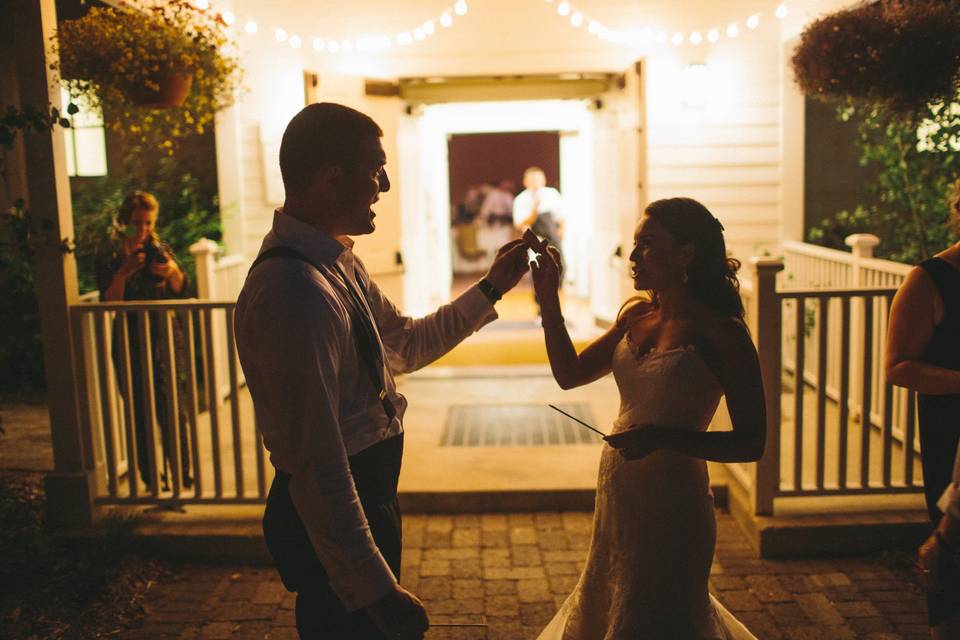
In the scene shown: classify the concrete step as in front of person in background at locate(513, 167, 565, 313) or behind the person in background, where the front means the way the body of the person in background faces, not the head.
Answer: in front

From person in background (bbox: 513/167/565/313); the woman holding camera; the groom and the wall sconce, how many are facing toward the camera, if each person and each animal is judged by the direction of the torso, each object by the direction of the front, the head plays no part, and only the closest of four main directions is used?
3

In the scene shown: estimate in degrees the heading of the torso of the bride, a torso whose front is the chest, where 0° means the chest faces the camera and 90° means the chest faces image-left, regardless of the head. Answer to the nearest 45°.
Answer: approximately 45°

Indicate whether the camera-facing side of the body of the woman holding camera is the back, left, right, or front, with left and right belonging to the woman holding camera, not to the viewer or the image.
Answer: front

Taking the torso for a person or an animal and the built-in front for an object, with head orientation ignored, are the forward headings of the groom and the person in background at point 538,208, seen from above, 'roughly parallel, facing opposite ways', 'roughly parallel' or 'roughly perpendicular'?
roughly perpendicular

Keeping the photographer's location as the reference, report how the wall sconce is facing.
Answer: facing the viewer

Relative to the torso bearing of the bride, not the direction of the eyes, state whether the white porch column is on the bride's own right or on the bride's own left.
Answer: on the bride's own right

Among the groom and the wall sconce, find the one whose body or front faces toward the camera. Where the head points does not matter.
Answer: the wall sconce

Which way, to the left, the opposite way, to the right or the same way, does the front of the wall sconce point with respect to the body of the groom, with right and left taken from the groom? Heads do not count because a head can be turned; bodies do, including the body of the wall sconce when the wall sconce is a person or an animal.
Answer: to the right

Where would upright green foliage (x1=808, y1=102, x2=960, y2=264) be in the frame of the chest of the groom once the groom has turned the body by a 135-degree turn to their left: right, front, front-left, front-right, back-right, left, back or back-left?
right

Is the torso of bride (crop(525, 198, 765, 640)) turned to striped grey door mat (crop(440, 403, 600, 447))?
no

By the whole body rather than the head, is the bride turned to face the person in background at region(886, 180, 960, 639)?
no

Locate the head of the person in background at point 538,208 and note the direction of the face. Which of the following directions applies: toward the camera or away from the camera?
toward the camera

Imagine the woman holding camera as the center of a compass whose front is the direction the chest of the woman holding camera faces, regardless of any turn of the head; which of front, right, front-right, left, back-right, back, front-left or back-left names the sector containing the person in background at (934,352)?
front-left

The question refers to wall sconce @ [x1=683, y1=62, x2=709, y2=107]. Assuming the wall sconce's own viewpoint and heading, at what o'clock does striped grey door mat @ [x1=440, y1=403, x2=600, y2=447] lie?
The striped grey door mat is roughly at 1 o'clock from the wall sconce.

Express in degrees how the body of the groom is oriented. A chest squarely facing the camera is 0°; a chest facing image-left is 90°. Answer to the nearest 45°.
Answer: approximately 270°

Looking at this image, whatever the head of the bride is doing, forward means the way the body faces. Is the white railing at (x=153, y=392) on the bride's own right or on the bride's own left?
on the bride's own right
